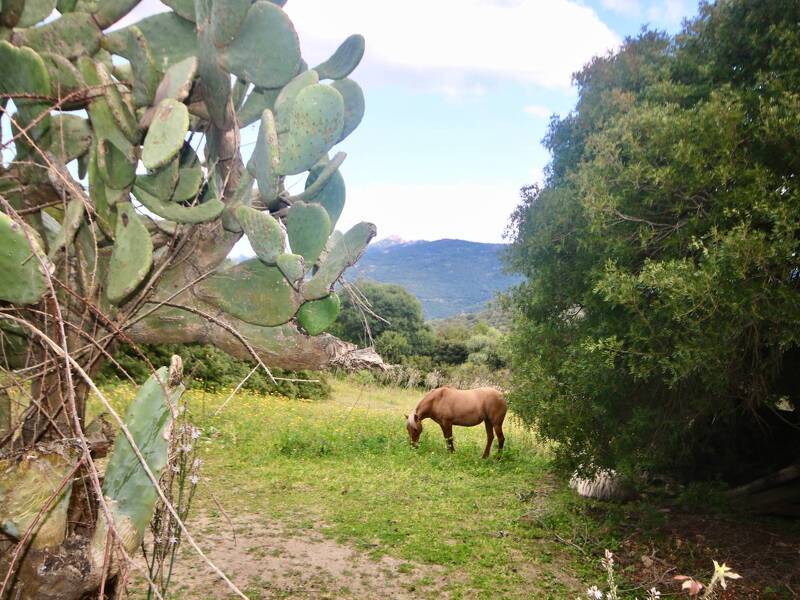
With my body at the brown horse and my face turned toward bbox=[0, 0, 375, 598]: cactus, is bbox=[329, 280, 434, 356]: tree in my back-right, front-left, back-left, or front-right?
back-right

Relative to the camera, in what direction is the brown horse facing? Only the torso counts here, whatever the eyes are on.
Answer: to the viewer's left

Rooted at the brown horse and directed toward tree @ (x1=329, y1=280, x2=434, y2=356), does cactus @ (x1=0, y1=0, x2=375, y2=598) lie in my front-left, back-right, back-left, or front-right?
back-left

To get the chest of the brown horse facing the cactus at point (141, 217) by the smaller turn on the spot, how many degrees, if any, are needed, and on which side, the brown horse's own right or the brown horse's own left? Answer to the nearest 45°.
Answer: approximately 90° to the brown horse's own left

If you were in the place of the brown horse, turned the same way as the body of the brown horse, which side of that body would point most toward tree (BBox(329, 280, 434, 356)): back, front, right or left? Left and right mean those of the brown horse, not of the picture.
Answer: right

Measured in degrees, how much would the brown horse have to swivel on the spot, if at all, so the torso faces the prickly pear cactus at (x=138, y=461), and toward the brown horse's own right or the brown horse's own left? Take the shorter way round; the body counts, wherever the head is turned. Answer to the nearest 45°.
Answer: approximately 90° to the brown horse's own left

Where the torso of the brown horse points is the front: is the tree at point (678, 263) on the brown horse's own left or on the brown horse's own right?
on the brown horse's own left
